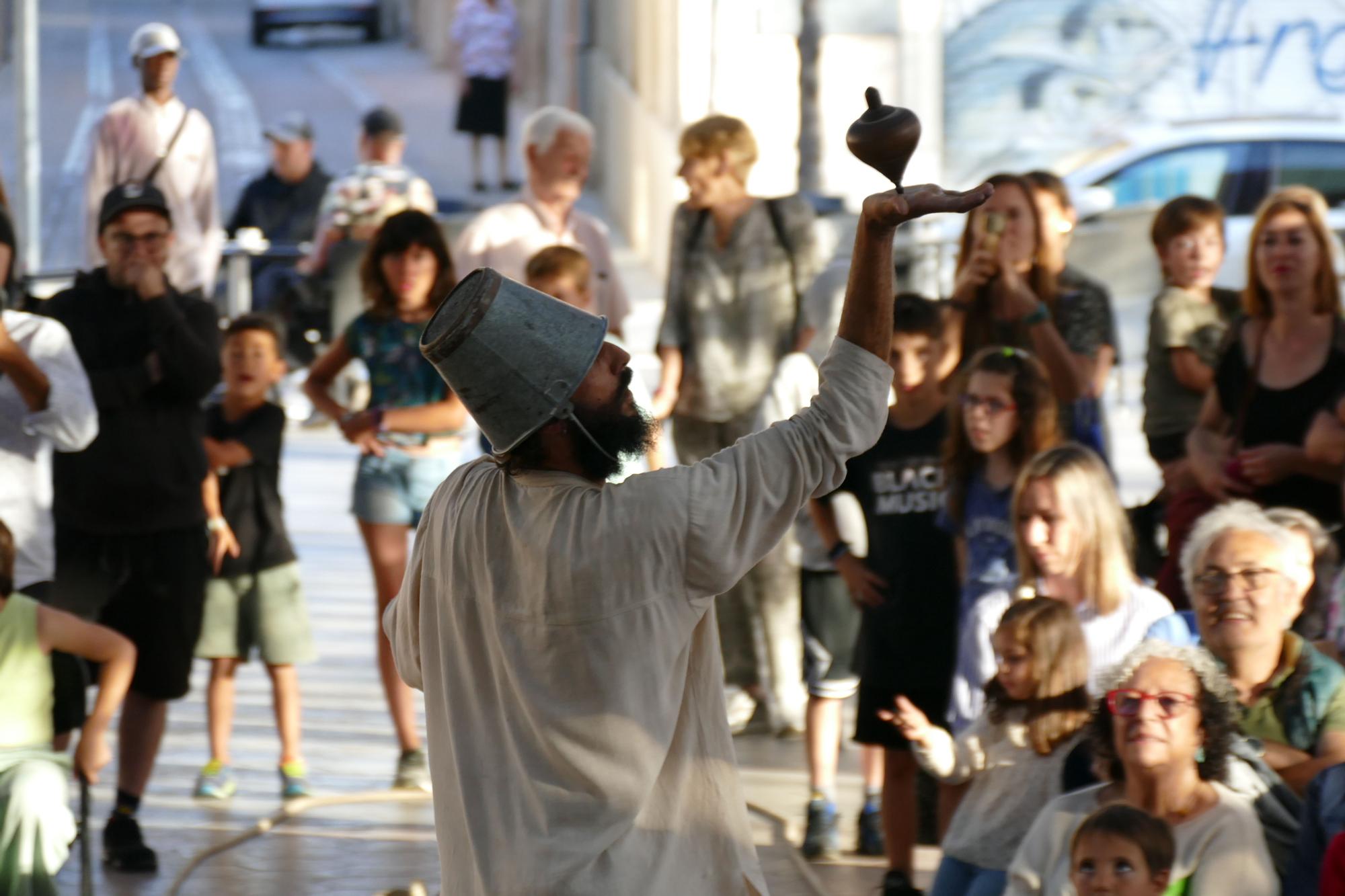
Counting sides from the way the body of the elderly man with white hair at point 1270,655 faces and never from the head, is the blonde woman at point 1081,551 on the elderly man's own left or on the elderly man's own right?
on the elderly man's own right

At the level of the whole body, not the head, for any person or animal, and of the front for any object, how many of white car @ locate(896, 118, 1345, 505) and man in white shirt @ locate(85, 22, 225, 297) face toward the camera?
1

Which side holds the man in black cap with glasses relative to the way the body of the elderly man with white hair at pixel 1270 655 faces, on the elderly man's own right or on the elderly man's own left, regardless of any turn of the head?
on the elderly man's own right

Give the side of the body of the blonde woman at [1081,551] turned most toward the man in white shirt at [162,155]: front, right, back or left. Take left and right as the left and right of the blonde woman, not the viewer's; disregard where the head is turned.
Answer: right

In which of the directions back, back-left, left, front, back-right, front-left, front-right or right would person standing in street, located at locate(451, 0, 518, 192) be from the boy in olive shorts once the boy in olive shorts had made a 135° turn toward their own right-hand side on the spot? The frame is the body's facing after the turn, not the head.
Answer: front-right
